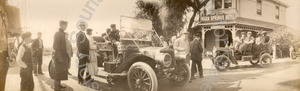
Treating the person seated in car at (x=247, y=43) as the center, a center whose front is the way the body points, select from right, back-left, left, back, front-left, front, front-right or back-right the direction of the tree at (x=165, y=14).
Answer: front

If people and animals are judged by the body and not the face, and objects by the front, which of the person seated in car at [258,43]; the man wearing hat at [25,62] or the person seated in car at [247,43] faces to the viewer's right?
the man wearing hat

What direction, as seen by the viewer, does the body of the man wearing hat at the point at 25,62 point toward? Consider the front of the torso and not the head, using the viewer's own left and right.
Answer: facing to the right of the viewer

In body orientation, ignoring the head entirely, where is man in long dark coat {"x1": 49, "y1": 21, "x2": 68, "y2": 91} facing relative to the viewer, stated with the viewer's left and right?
facing to the right of the viewer

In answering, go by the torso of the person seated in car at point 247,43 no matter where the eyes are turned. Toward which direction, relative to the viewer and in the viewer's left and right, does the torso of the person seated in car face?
facing the viewer and to the left of the viewer

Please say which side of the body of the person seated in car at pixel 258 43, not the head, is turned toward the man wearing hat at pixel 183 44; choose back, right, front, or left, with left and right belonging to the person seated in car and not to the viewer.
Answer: front

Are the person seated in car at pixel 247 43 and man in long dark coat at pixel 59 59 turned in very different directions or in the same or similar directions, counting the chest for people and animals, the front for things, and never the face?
very different directions

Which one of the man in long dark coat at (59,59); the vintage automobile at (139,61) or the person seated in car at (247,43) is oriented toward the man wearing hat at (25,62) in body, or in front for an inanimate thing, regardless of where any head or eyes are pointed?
the person seated in car

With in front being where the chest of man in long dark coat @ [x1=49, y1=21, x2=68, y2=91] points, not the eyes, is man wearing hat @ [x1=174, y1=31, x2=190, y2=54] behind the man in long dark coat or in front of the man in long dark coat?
in front

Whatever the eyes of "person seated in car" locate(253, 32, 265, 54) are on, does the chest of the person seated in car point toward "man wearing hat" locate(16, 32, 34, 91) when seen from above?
yes

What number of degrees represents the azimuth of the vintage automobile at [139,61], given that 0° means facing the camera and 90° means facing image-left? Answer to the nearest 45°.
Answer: approximately 315°

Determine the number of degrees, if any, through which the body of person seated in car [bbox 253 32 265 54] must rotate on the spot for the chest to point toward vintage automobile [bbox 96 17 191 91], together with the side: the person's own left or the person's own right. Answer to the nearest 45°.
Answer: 0° — they already face it
